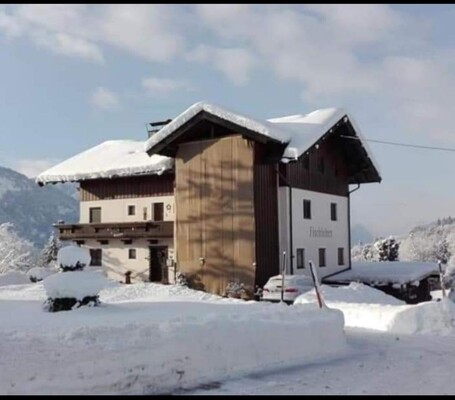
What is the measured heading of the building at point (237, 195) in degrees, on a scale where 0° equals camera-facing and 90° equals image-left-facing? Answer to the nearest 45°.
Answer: approximately 45°

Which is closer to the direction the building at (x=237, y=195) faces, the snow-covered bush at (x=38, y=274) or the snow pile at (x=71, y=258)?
the snow pile

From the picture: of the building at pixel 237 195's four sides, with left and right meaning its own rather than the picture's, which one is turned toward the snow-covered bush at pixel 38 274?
right

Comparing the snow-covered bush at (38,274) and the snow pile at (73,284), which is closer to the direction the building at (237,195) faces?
the snow pile

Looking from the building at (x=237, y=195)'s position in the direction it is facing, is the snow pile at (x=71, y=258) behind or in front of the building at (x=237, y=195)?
in front

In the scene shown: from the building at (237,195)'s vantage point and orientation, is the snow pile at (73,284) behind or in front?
in front
